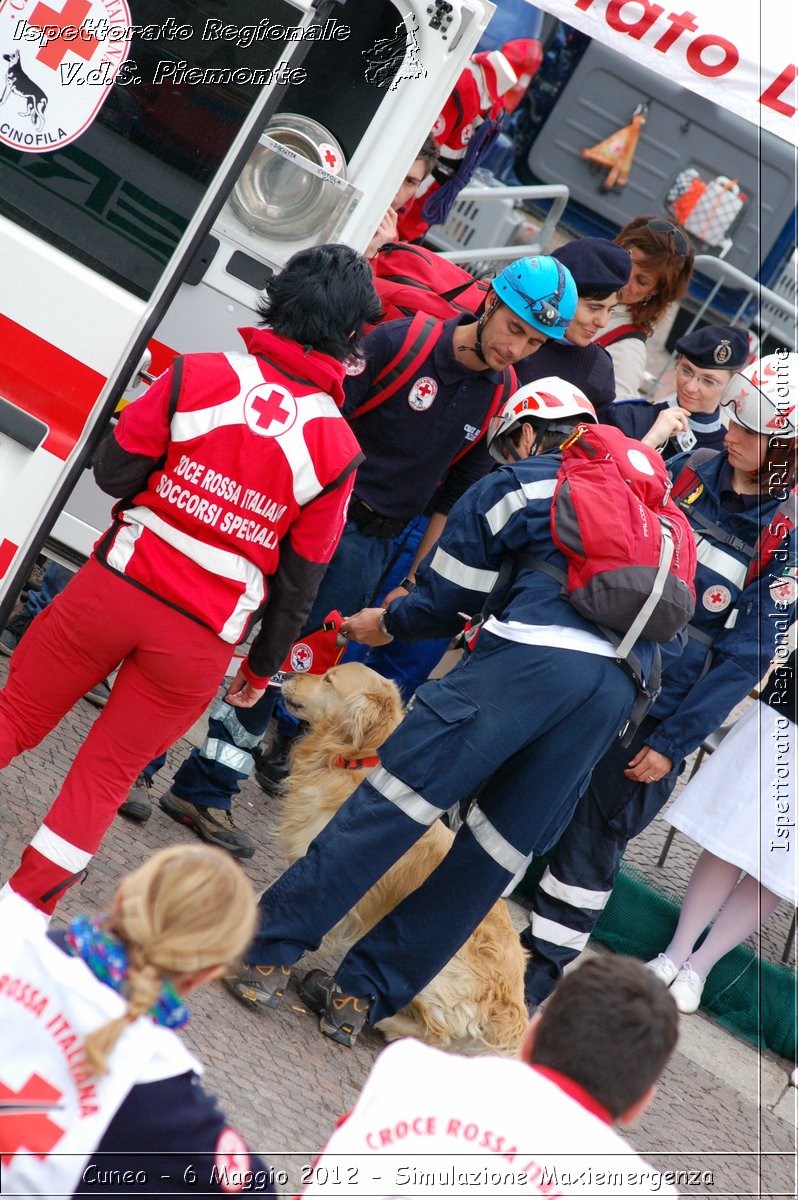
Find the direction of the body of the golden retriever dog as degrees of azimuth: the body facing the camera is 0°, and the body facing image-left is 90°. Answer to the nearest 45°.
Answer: approximately 90°

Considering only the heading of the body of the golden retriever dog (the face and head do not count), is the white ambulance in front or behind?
in front

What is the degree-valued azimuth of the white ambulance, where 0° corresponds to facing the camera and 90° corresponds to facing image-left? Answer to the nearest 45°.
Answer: approximately 180°

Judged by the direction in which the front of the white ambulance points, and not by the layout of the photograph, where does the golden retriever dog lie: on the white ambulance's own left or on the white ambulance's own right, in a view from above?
on the white ambulance's own right
